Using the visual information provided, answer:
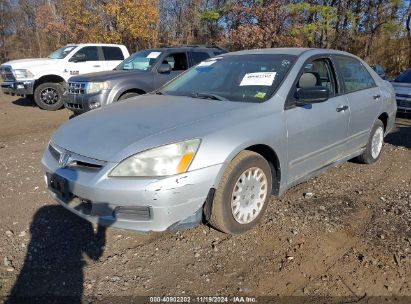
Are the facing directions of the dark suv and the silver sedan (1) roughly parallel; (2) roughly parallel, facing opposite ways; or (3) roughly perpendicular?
roughly parallel

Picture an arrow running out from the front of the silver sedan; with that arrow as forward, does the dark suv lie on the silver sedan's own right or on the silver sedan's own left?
on the silver sedan's own right

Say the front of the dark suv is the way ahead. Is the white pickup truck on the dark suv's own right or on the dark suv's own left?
on the dark suv's own right

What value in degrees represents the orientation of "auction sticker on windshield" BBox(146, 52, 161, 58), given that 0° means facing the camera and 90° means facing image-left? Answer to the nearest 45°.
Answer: approximately 45°

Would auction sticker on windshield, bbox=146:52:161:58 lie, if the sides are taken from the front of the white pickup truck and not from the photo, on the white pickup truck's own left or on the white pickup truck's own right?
on the white pickup truck's own left

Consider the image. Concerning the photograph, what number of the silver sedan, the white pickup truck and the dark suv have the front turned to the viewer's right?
0

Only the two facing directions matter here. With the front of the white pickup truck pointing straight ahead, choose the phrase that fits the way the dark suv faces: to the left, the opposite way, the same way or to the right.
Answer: the same way

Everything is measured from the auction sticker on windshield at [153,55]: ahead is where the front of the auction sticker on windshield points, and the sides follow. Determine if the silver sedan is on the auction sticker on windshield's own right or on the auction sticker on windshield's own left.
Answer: on the auction sticker on windshield's own left

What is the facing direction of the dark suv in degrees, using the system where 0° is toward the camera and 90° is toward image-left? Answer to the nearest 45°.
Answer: approximately 45°

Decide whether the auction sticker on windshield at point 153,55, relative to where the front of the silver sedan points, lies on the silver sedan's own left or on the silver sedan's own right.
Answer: on the silver sedan's own right

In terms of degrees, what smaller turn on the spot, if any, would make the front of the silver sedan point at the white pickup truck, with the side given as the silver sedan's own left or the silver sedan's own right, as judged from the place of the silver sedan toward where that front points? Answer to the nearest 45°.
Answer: approximately 90° to the silver sedan's own right

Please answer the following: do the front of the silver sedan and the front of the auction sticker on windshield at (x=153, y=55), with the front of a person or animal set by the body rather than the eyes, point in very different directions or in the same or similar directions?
same or similar directions

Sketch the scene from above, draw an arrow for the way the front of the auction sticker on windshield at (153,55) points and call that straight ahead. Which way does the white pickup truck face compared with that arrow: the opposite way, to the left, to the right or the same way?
the same way
